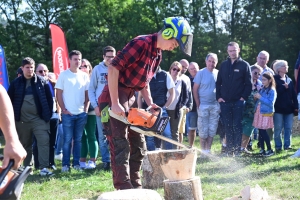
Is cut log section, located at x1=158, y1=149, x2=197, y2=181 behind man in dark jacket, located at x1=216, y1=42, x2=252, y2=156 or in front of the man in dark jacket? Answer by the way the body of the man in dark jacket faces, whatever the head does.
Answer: in front

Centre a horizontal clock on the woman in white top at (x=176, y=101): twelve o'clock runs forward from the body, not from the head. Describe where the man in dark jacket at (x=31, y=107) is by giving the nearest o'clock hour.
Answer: The man in dark jacket is roughly at 2 o'clock from the woman in white top.

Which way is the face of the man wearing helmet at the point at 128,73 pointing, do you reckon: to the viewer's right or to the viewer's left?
to the viewer's right

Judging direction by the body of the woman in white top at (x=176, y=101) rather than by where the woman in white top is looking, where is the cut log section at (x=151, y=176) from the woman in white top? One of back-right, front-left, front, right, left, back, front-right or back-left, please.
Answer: front

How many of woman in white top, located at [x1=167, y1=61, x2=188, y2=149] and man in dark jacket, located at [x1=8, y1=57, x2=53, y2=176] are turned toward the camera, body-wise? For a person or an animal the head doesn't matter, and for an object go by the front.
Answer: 2

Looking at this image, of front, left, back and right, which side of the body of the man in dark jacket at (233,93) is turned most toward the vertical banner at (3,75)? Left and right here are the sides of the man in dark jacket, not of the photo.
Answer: right

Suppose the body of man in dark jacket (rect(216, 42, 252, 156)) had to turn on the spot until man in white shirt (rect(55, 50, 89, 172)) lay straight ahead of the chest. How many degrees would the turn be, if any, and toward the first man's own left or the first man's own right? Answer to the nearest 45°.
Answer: approximately 45° to the first man's own right

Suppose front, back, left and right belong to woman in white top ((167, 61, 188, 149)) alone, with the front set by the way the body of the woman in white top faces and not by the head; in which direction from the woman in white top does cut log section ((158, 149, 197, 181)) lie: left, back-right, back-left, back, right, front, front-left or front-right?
front

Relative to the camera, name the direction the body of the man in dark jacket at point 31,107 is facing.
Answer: toward the camera

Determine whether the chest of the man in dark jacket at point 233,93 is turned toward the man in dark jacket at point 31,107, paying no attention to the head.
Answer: no

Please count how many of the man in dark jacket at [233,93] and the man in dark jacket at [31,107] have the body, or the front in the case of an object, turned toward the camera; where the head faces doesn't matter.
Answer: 2

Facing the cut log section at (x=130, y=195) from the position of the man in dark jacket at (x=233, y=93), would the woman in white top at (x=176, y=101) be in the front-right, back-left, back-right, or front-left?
front-right

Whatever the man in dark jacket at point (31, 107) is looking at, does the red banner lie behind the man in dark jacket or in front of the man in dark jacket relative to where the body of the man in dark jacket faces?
behind

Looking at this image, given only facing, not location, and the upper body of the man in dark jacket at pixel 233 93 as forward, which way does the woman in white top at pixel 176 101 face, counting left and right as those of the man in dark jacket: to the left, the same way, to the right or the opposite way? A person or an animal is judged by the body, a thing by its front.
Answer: the same way

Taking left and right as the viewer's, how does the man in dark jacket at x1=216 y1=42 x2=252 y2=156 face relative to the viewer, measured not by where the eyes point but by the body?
facing the viewer

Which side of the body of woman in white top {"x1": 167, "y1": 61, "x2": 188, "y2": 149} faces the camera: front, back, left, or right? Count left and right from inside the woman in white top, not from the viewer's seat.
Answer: front

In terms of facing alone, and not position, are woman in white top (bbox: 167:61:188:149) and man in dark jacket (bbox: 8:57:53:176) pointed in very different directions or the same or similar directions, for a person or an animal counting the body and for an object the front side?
same or similar directions

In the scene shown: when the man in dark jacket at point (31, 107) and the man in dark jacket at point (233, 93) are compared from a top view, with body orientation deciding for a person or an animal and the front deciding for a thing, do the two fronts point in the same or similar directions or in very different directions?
same or similar directions

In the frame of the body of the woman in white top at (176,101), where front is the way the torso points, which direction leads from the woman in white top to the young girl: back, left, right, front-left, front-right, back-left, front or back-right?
left

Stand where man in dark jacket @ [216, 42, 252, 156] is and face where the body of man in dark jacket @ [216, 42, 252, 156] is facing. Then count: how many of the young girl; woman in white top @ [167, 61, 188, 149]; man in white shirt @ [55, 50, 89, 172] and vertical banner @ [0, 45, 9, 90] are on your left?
1
